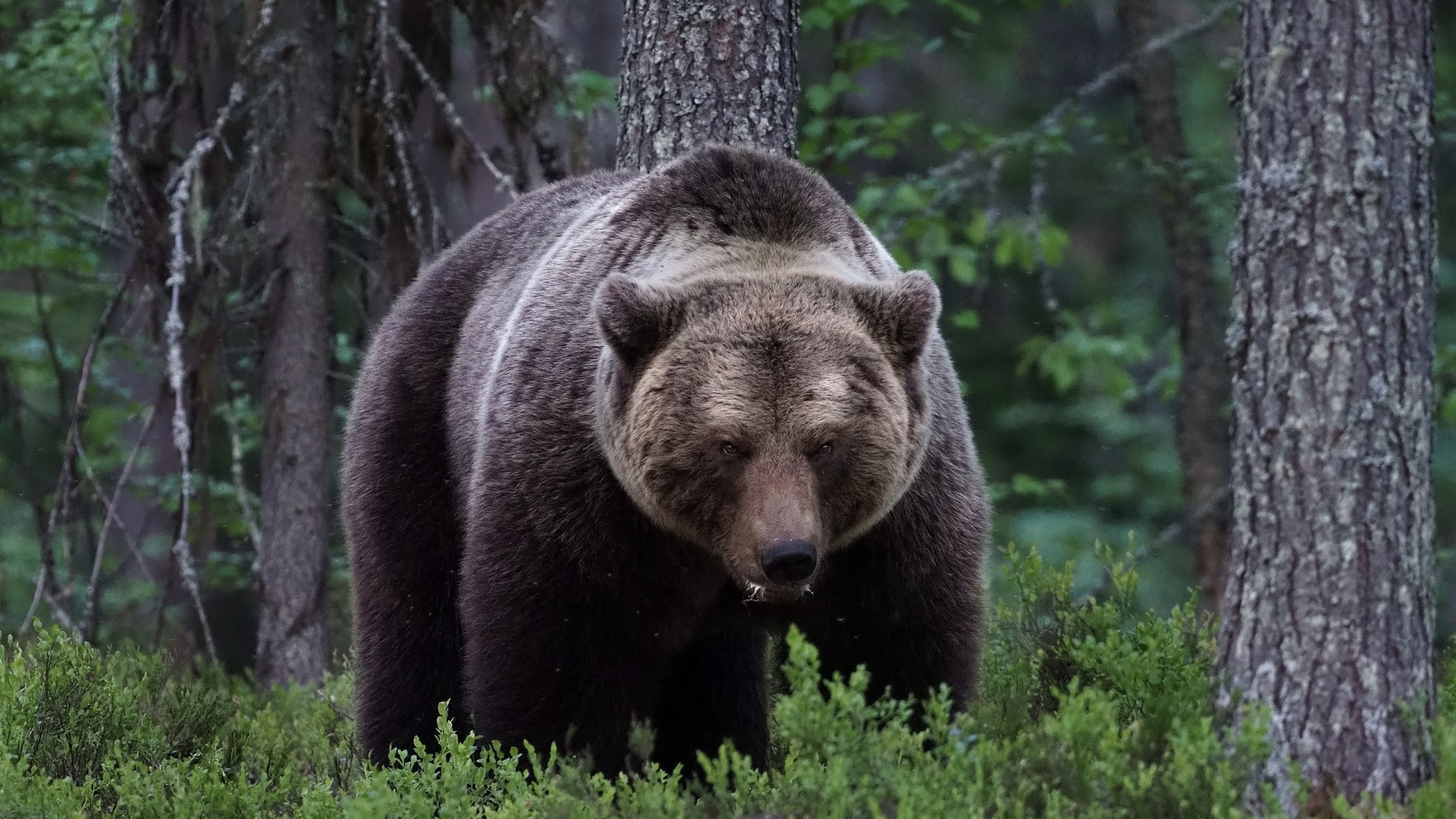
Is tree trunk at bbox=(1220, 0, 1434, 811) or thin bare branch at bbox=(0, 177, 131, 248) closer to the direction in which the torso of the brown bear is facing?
the tree trunk

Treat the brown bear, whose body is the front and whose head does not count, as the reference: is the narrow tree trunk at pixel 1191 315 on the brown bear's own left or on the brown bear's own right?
on the brown bear's own left

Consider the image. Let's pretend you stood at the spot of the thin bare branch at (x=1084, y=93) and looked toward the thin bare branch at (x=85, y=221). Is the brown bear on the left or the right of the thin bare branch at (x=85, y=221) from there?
left

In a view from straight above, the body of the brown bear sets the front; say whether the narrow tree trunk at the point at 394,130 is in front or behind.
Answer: behind

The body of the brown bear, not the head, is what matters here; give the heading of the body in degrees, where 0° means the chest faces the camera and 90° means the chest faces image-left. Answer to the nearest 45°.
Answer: approximately 315°

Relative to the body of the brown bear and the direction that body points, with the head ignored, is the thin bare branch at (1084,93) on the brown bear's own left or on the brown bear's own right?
on the brown bear's own left

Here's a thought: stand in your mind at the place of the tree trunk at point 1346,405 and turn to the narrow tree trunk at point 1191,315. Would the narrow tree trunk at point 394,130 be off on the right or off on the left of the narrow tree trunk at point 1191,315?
left

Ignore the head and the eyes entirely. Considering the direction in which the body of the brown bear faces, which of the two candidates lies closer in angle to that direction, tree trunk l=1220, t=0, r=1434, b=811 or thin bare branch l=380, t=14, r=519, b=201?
the tree trunk

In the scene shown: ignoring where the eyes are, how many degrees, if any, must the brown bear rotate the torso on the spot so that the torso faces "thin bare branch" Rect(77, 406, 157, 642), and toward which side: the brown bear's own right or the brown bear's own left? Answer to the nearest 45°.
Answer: approximately 180°

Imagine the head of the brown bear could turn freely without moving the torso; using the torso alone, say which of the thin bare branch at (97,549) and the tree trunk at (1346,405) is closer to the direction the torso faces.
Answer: the tree trunk

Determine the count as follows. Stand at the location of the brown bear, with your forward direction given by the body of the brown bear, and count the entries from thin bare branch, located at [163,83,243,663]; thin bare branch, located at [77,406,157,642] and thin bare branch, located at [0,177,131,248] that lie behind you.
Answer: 3

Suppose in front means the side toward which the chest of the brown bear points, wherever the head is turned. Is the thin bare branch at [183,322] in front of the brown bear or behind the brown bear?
behind
